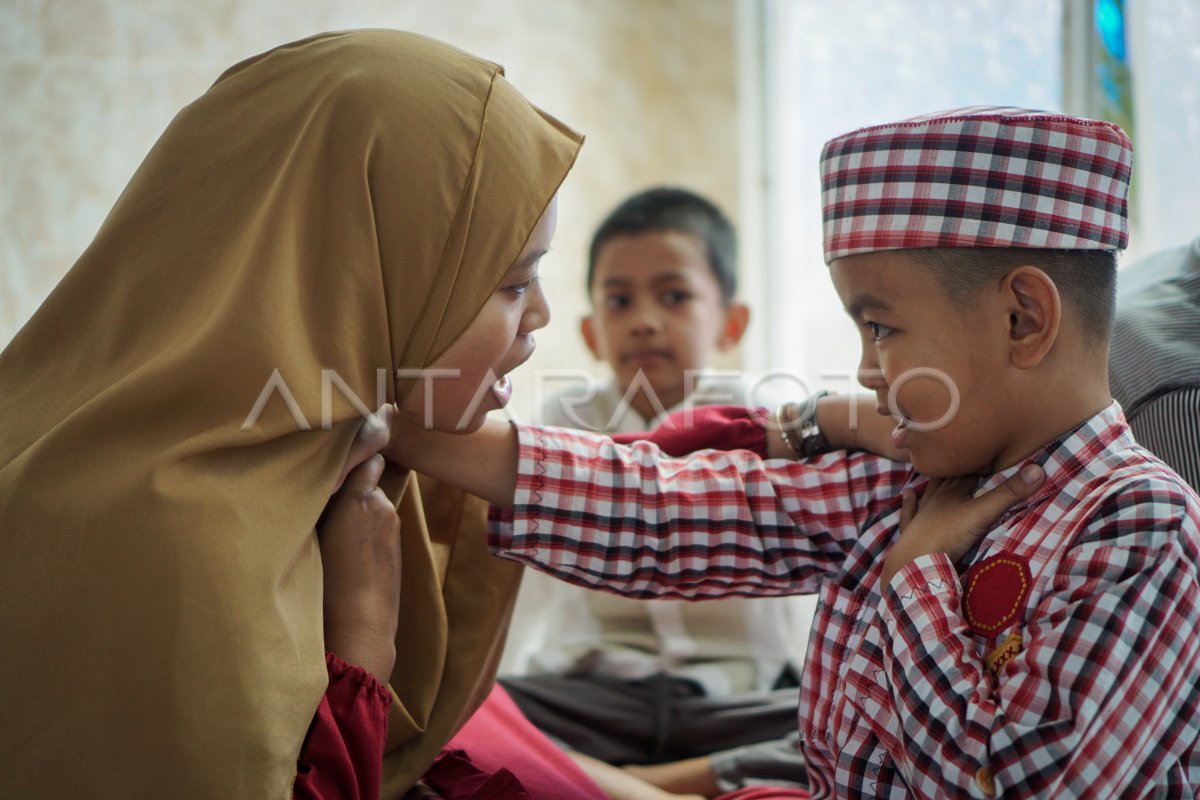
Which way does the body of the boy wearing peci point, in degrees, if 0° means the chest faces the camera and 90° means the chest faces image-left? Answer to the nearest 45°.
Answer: approximately 90°
